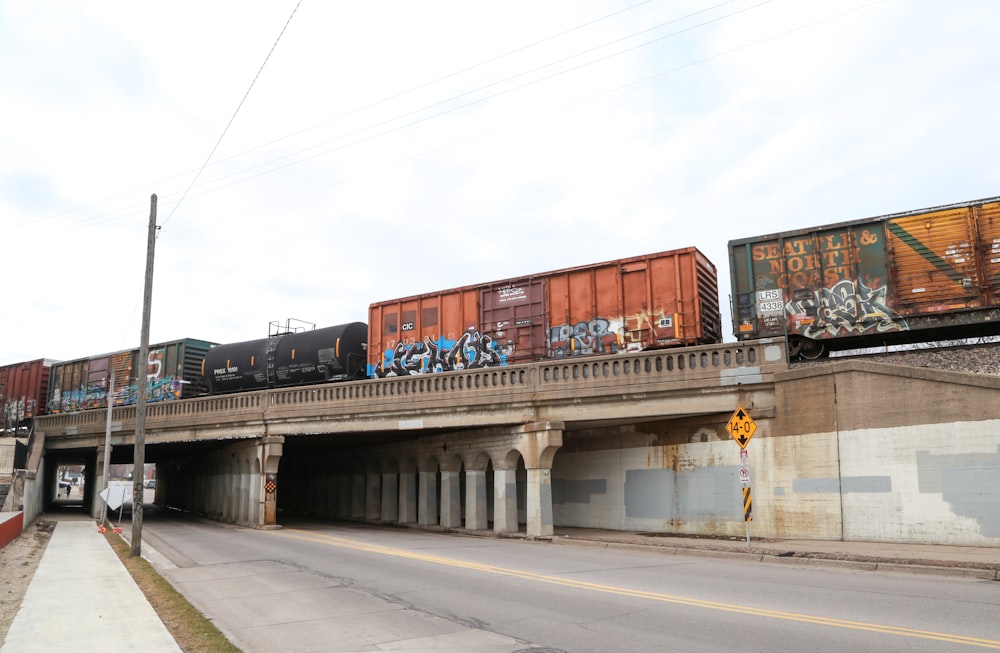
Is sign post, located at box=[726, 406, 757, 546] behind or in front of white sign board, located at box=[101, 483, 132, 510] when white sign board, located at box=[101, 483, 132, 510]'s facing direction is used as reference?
behind

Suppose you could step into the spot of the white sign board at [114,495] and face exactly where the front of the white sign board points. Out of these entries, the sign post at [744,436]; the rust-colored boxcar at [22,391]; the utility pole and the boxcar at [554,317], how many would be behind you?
1
